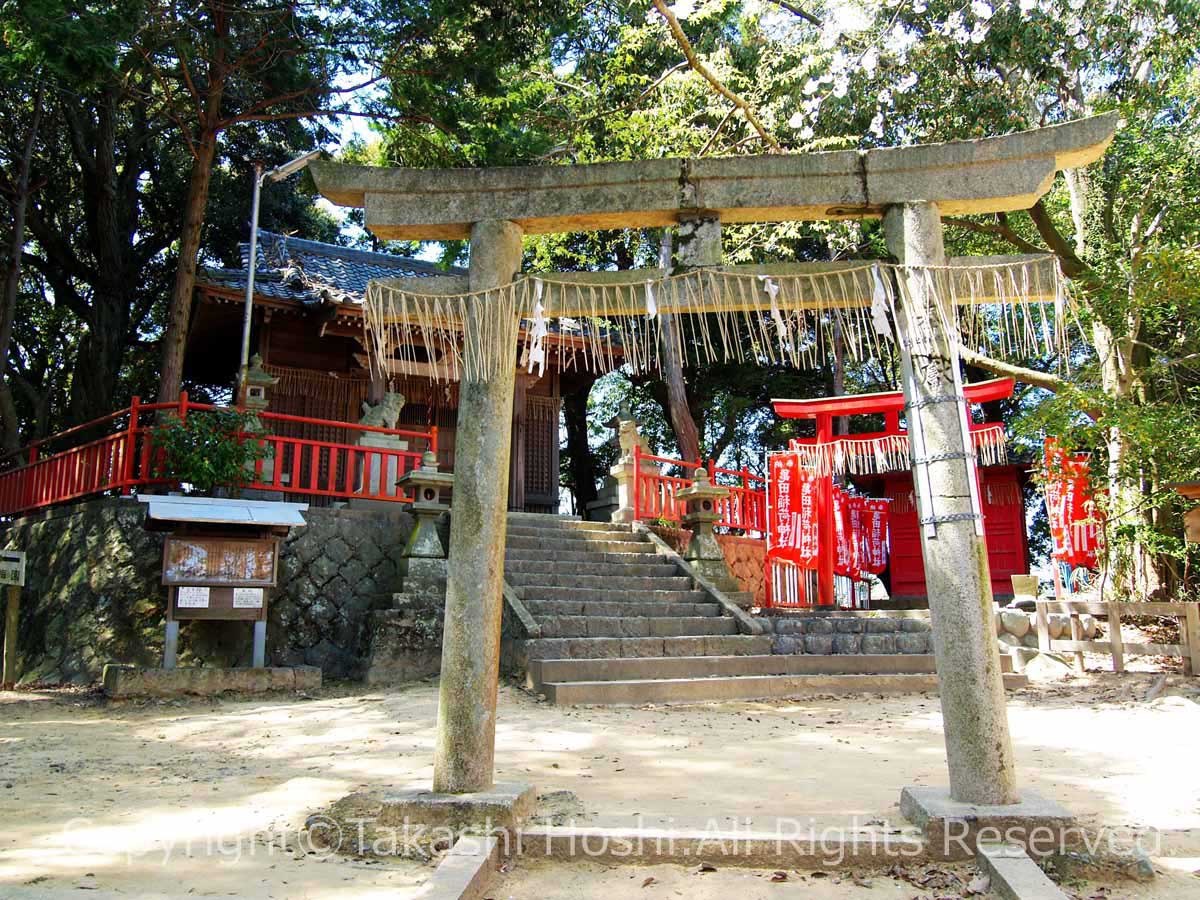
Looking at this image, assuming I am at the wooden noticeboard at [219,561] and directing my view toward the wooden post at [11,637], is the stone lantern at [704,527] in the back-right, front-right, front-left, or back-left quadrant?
back-right

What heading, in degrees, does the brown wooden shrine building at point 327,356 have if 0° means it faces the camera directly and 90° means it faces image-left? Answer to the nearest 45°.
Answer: approximately 315°

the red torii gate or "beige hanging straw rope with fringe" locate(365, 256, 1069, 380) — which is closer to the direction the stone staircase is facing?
the beige hanging straw rope with fringe

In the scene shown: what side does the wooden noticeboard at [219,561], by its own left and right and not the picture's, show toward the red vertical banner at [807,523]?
left

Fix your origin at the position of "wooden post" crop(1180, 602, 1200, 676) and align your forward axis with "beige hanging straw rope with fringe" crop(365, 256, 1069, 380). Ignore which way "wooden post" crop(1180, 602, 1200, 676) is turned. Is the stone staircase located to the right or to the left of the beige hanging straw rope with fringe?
right

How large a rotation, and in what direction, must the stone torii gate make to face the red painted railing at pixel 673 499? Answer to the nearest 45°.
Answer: approximately 180°

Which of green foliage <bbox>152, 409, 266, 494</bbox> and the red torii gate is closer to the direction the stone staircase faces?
the green foliage

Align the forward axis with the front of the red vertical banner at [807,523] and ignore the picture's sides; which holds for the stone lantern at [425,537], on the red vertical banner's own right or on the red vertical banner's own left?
on the red vertical banner's own right
